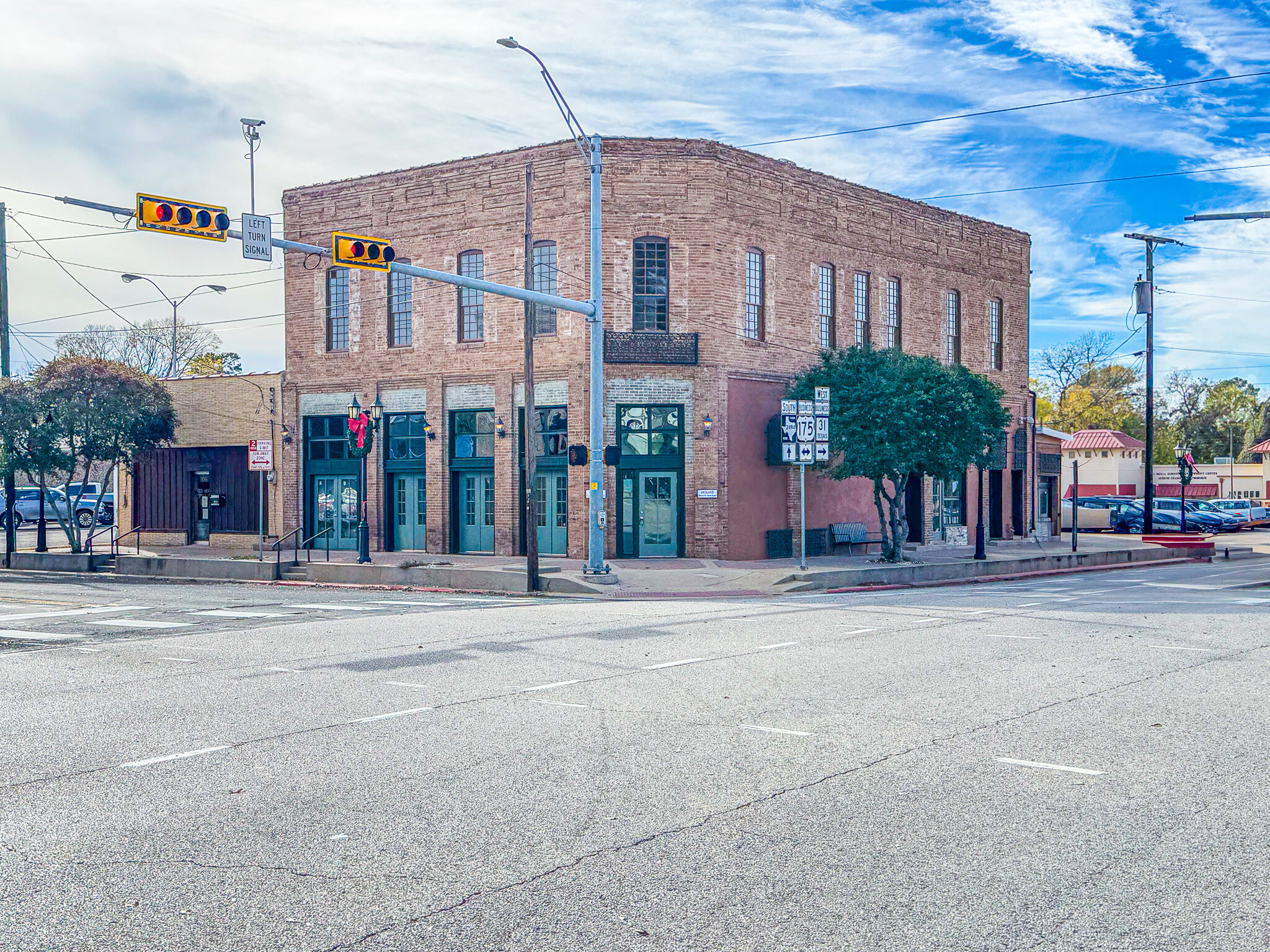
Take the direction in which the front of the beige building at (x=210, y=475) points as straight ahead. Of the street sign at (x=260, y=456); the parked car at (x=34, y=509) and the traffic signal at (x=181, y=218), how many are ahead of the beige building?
2

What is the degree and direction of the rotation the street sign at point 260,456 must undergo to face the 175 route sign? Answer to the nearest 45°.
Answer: approximately 45° to its left

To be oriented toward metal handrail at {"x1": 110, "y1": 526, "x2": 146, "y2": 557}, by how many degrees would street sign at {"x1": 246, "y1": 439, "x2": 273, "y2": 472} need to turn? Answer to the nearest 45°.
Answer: approximately 135° to its right

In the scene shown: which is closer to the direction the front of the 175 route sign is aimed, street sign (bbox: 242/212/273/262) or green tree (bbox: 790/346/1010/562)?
the street sign

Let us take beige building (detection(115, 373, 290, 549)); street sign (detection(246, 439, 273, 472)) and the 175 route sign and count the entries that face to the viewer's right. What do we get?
0

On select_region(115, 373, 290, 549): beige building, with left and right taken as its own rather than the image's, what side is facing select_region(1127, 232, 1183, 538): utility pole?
left

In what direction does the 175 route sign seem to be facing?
toward the camera

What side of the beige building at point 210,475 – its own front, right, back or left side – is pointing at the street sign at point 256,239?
front

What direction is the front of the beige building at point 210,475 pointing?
toward the camera

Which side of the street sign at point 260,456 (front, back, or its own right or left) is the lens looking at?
front
